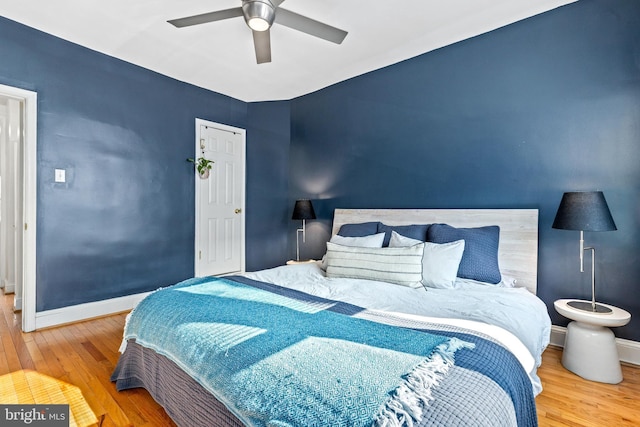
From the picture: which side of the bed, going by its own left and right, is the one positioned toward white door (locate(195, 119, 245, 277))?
right

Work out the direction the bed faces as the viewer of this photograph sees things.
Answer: facing the viewer and to the left of the viewer

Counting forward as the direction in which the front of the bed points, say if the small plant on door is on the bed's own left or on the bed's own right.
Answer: on the bed's own right

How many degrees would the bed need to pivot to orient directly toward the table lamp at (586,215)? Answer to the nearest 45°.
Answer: approximately 180°

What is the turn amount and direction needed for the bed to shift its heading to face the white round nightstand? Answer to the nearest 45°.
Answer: approximately 180°

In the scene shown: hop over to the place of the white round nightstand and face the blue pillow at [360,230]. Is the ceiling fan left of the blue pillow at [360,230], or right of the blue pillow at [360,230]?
left
